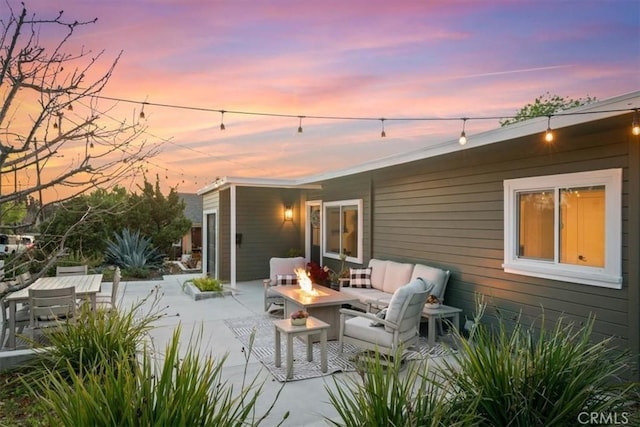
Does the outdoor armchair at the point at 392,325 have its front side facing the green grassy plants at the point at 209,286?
yes

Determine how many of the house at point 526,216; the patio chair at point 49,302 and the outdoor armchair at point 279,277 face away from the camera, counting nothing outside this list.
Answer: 1

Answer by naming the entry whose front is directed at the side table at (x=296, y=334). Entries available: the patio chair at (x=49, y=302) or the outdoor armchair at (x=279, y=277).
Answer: the outdoor armchair

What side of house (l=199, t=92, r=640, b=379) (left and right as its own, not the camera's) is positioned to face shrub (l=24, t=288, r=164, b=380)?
front

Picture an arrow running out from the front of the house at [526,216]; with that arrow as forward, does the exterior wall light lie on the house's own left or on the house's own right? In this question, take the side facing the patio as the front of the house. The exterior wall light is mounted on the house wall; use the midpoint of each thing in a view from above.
on the house's own right

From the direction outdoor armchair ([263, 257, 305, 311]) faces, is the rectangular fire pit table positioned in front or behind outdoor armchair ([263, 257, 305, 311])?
in front

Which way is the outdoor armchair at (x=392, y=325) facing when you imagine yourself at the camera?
facing away from the viewer and to the left of the viewer

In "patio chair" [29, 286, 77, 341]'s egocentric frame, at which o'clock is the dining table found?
The dining table is roughly at 12 o'clock from the patio chair.

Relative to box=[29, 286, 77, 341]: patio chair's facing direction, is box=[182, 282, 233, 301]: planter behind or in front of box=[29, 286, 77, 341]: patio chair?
in front

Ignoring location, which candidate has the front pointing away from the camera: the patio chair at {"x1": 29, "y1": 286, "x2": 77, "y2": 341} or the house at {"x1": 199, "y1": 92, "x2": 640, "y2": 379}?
the patio chair

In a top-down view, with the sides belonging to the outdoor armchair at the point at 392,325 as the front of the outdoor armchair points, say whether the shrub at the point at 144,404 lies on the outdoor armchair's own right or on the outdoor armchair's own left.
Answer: on the outdoor armchair's own left

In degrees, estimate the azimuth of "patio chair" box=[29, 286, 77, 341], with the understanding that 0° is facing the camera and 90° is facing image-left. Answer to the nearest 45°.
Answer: approximately 180°

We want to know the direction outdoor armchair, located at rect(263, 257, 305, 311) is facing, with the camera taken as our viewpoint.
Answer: facing the viewer

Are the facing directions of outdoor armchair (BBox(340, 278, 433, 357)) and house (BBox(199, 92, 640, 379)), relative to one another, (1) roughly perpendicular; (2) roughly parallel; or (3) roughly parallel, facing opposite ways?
roughly perpendicular

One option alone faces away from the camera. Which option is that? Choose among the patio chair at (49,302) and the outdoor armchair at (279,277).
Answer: the patio chair

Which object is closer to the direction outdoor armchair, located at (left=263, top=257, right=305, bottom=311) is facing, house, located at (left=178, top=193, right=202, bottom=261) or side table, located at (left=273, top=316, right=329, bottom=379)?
the side table

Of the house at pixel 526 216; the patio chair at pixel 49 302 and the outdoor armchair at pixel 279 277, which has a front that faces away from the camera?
the patio chair
